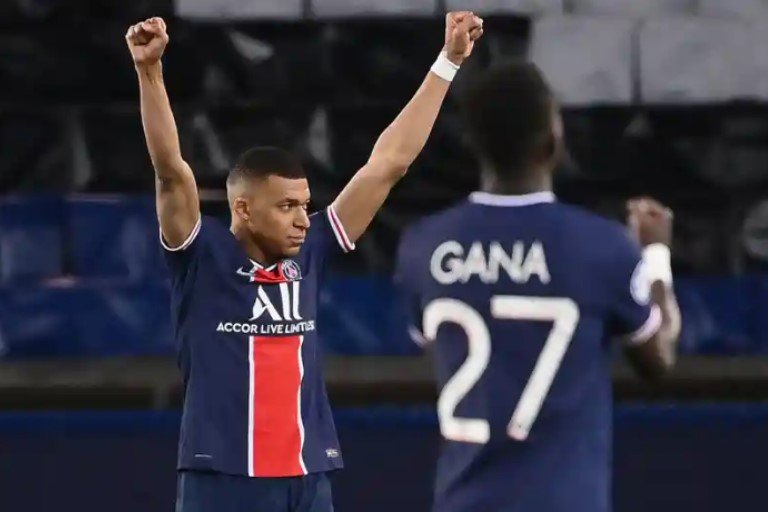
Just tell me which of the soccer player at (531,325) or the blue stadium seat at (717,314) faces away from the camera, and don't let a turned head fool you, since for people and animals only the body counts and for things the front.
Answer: the soccer player

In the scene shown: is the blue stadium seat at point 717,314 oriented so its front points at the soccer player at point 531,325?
yes

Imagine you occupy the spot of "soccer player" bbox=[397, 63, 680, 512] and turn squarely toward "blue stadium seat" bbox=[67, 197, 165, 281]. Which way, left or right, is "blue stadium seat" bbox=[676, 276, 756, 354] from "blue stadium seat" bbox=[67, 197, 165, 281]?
right

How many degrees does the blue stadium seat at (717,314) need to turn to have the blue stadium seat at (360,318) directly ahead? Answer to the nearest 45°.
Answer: approximately 90° to its right

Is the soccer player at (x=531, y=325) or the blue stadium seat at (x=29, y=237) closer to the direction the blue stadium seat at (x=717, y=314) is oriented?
the soccer player

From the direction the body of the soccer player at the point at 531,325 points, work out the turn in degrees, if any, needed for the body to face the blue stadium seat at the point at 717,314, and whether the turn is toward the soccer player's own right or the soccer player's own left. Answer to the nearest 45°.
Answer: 0° — they already face it

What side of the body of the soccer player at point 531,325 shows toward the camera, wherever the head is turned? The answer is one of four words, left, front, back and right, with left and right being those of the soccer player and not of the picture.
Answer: back

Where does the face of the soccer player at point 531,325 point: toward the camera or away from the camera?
away from the camera

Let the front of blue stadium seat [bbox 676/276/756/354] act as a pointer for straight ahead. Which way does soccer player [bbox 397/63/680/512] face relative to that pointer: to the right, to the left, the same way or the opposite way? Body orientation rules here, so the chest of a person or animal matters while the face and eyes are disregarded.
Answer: the opposite way

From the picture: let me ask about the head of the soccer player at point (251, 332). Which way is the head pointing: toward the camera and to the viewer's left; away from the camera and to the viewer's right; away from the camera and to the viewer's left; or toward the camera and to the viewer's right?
toward the camera and to the viewer's right

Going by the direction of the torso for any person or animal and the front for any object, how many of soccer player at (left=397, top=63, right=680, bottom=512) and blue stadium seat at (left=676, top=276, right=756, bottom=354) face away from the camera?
1
